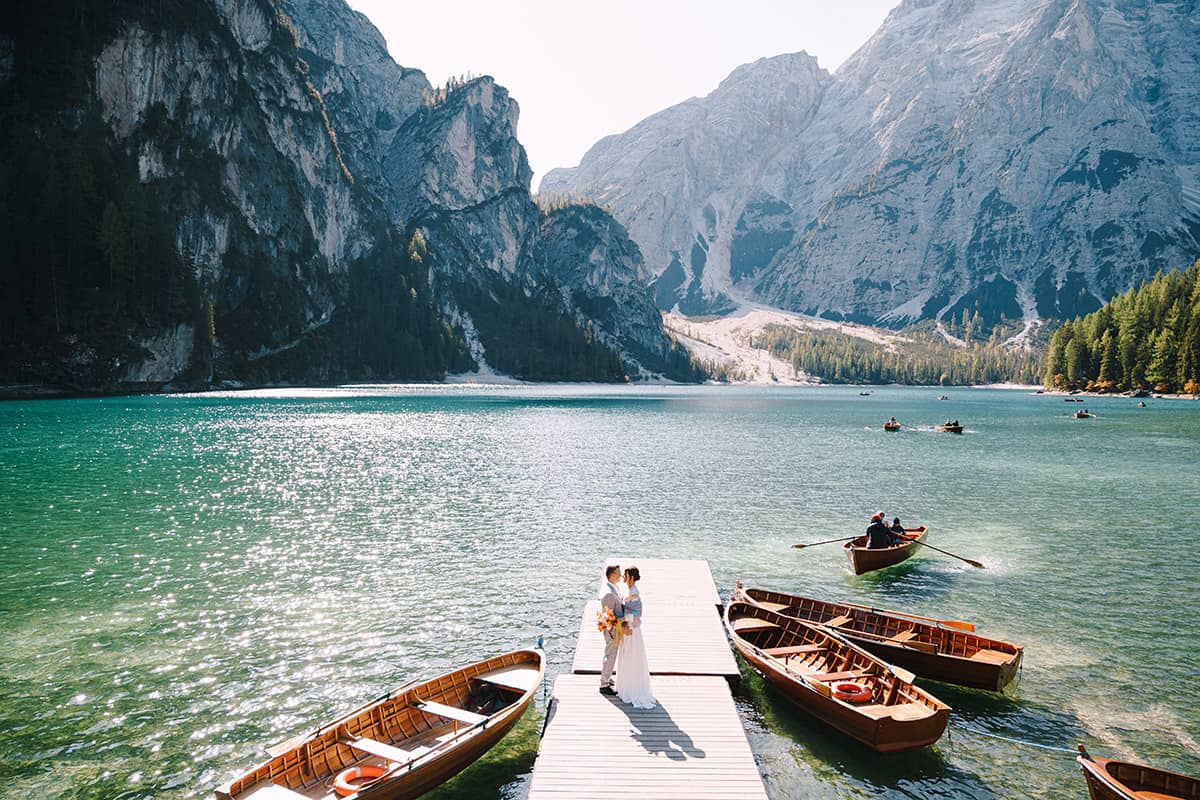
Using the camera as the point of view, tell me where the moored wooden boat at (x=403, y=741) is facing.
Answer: facing away from the viewer and to the right of the viewer

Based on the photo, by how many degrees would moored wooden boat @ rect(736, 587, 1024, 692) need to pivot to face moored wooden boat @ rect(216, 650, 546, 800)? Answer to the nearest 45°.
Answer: approximately 90° to its left

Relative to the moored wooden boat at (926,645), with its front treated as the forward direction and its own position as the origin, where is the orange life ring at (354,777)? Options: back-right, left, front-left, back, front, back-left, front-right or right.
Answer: left

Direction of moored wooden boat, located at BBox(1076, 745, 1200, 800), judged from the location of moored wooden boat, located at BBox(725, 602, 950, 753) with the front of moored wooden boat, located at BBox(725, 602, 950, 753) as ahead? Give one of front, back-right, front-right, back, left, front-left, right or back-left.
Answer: back

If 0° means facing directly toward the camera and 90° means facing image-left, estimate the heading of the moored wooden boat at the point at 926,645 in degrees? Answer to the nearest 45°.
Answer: approximately 135°

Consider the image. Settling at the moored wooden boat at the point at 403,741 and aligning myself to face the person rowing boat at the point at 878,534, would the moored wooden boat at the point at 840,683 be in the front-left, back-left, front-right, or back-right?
front-right

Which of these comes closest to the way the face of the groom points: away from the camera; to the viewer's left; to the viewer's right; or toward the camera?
to the viewer's right

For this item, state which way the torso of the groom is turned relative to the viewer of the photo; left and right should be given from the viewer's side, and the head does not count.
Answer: facing to the right of the viewer

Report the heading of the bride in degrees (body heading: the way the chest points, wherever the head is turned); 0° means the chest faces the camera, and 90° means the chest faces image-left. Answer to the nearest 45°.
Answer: approximately 90°

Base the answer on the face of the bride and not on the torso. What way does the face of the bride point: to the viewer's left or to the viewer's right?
to the viewer's left

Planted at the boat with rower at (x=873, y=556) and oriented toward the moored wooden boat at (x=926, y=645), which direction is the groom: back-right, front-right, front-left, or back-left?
front-right

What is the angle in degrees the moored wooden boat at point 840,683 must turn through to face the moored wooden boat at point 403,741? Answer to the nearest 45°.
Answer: approximately 90° to its left

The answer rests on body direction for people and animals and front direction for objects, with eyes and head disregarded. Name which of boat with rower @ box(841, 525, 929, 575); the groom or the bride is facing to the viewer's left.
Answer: the bride

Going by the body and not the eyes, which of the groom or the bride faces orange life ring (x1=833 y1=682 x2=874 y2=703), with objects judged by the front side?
the groom
